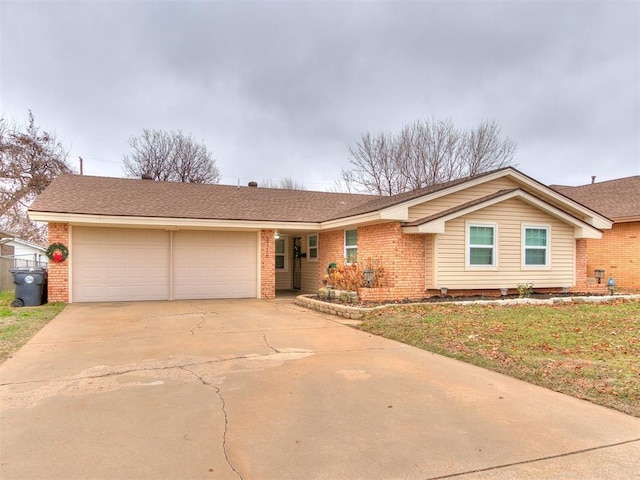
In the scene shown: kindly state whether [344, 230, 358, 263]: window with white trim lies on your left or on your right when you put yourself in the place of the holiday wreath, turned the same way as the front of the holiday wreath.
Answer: on your left

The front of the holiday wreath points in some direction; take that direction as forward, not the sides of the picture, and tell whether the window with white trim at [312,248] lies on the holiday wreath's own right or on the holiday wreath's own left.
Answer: on the holiday wreath's own left

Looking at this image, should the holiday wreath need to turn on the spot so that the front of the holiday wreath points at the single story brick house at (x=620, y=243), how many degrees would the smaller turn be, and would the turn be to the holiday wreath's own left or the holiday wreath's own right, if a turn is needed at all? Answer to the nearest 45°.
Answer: approximately 90° to the holiday wreath's own left

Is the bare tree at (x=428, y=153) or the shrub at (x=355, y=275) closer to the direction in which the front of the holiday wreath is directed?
the shrub

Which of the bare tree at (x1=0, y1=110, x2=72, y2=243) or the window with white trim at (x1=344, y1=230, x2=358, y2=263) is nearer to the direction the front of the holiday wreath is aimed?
the window with white trim

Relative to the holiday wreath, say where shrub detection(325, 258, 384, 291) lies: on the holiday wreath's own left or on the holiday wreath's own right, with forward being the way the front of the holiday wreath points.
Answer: on the holiday wreath's own left

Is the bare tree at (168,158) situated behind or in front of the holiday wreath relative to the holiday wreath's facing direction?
behind

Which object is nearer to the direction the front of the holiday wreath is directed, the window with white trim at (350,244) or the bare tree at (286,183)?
the window with white trim

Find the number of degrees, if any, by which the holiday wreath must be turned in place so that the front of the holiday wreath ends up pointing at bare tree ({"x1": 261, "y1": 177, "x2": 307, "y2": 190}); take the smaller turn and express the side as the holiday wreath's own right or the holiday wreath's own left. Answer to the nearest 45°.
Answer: approximately 135° to the holiday wreath's own left

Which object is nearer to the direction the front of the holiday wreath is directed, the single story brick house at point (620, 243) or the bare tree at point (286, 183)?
the single story brick house

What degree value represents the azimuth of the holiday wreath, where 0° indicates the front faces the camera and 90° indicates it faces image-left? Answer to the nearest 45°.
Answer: approximately 0°
